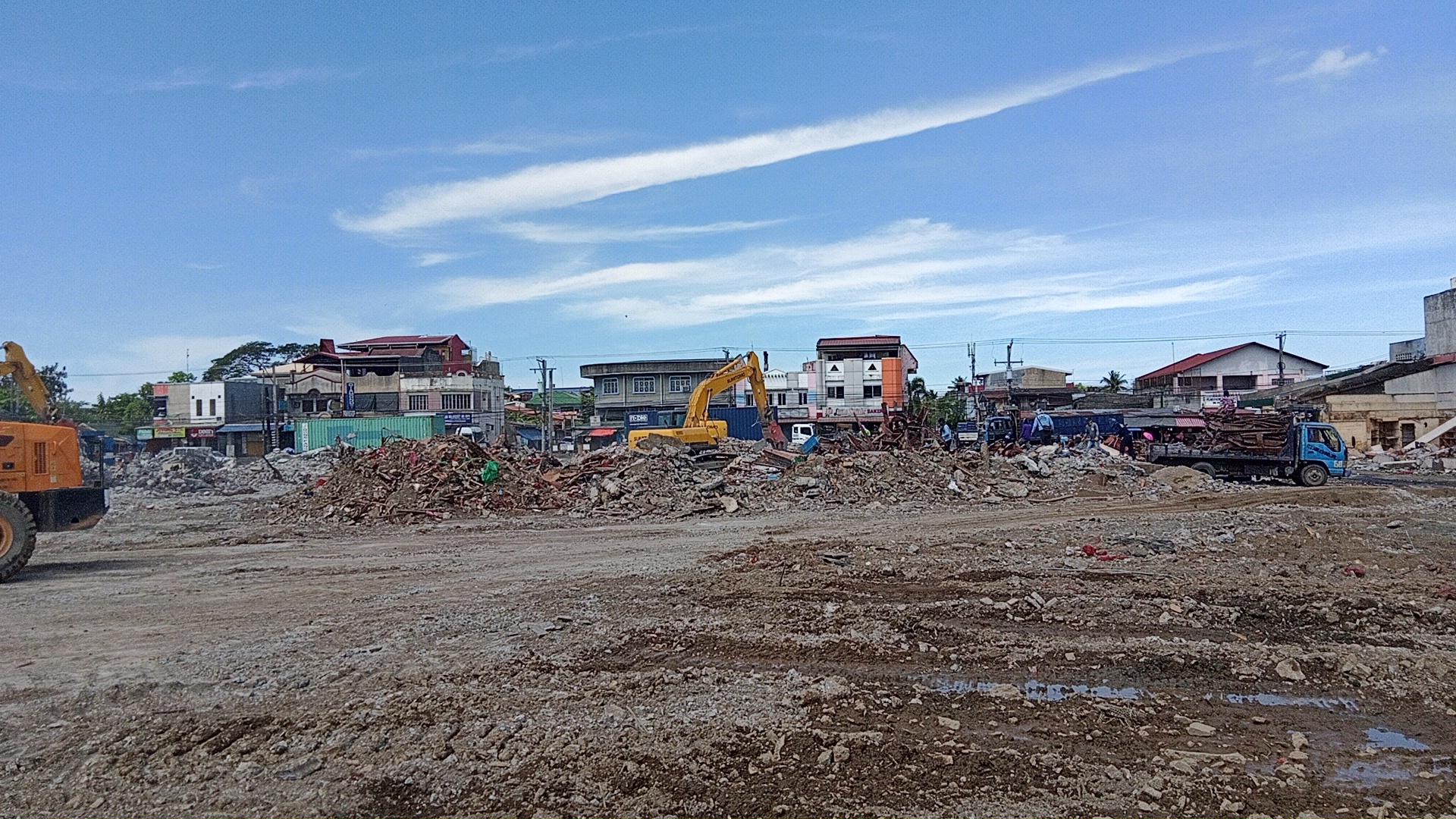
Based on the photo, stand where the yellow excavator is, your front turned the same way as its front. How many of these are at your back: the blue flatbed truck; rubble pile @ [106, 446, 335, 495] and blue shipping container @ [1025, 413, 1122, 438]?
1

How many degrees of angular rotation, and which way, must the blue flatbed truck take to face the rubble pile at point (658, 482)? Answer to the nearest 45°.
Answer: approximately 135° to its right

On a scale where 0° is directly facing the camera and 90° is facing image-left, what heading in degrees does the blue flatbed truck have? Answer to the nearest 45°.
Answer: approximately 270°

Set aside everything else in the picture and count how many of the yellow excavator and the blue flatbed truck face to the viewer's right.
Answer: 2

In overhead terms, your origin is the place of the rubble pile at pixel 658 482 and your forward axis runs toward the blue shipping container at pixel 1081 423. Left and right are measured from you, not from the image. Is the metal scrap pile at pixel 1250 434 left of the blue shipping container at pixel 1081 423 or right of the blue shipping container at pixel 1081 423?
right

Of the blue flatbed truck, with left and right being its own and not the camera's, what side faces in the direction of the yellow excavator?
back

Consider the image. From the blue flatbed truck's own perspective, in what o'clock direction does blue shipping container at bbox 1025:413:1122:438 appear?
The blue shipping container is roughly at 8 o'clock from the blue flatbed truck.

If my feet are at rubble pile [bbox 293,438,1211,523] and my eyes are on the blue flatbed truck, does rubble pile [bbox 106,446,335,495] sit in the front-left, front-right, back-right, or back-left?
back-left

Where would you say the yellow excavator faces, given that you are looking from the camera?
facing to the right of the viewer

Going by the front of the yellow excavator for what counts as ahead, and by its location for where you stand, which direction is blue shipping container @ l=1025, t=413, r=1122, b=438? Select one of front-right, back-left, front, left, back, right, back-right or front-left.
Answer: front-left

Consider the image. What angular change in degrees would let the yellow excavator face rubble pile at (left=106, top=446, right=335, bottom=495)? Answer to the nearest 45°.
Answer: approximately 180°

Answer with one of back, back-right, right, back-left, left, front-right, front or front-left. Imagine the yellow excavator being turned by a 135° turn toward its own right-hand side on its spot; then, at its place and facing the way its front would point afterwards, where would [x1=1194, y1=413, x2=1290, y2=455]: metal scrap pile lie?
back-left
